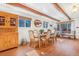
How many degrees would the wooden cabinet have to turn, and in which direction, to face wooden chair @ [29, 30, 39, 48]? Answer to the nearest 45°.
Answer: approximately 45° to its left

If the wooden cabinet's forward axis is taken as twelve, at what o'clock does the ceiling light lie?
The ceiling light is roughly at 11 o'clock from the wooden cabinet.

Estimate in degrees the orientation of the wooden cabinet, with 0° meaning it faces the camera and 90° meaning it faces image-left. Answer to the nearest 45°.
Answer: approximately 315°
